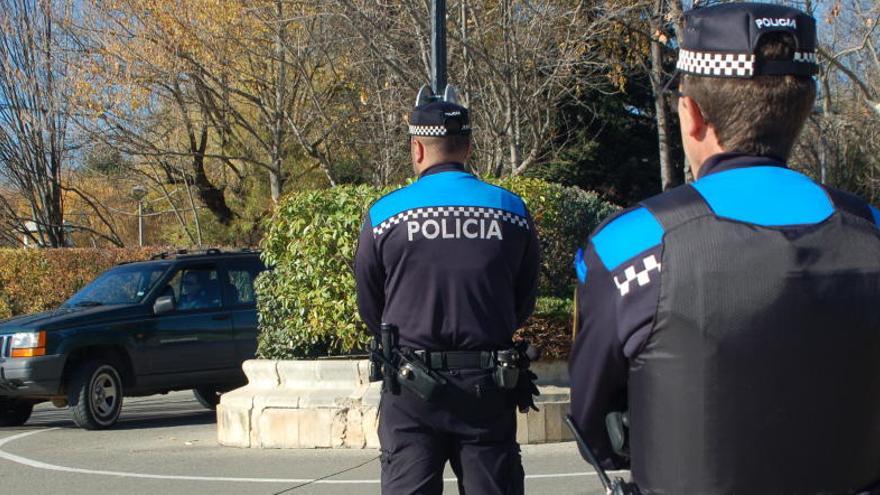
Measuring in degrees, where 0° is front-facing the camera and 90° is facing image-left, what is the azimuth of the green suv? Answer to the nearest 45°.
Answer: approximately 45°

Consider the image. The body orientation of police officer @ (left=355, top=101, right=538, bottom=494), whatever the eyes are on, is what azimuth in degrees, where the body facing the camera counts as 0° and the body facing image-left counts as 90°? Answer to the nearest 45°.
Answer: approximately 180°

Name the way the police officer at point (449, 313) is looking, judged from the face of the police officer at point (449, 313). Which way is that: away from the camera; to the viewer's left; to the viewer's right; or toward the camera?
away from the camera

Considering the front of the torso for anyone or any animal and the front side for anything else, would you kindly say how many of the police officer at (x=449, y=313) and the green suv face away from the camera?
1

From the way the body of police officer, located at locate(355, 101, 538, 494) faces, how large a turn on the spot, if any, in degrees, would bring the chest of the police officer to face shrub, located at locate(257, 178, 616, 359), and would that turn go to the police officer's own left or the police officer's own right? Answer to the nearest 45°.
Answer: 0° — they already face it

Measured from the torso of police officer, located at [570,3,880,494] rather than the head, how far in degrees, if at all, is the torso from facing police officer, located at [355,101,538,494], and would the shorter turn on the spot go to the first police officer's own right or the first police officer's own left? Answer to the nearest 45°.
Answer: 0° — they already face them

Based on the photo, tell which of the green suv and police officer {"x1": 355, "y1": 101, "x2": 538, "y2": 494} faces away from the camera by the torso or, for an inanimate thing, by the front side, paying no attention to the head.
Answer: the police officer

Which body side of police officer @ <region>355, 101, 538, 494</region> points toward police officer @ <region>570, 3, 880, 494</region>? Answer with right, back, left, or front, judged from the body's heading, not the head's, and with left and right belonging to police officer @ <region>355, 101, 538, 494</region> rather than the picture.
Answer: back

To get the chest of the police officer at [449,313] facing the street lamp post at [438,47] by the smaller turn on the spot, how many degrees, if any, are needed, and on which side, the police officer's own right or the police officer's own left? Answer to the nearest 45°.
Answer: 0° — they already face it

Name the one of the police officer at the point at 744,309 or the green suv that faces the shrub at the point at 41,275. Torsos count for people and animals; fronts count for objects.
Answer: the police officer
